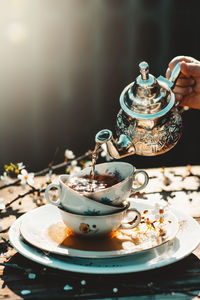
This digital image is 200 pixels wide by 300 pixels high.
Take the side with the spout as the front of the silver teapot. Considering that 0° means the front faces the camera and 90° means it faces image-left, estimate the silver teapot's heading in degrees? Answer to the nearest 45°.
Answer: approximately 45°
